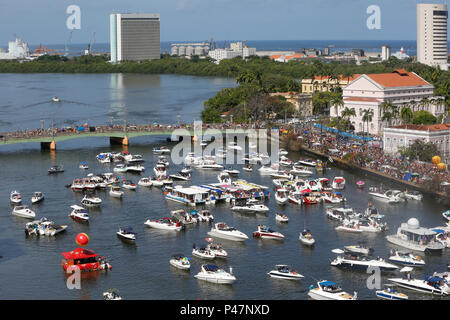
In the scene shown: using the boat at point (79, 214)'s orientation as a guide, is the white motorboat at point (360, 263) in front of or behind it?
in front

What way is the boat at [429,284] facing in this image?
to the viewer's left

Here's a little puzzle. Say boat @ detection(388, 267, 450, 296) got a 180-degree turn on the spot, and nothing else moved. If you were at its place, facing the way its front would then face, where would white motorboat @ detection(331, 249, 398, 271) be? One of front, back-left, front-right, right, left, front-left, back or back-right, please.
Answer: back-left

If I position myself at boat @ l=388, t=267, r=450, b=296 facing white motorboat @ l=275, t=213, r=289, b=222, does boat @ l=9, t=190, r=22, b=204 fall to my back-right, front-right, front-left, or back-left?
front-left

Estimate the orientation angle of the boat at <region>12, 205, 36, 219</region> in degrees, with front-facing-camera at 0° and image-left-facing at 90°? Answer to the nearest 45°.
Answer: approximately 315°

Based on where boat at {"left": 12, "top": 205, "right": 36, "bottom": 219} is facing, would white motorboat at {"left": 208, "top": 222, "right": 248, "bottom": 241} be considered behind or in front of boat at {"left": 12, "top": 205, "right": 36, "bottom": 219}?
in front
